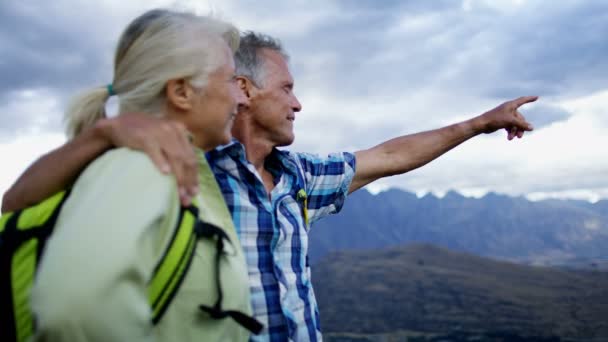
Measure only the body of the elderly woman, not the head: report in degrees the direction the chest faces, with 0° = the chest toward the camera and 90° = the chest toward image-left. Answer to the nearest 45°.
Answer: approximately 270°

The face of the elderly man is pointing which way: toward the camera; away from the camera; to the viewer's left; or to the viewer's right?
to the viewer's right

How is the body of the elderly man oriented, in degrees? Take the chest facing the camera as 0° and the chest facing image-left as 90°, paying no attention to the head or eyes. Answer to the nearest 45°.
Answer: approximately 315°

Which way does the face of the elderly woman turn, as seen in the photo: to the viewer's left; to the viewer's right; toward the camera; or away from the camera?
to the viewer's right
